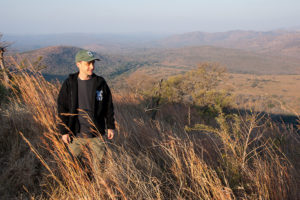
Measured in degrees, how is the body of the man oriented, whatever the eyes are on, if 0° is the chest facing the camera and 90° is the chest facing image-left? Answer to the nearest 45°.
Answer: approximately 0°

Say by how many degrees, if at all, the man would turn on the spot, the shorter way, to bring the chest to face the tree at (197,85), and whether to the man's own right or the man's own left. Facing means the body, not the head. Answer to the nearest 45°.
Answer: approximately 135° to the man's own left
